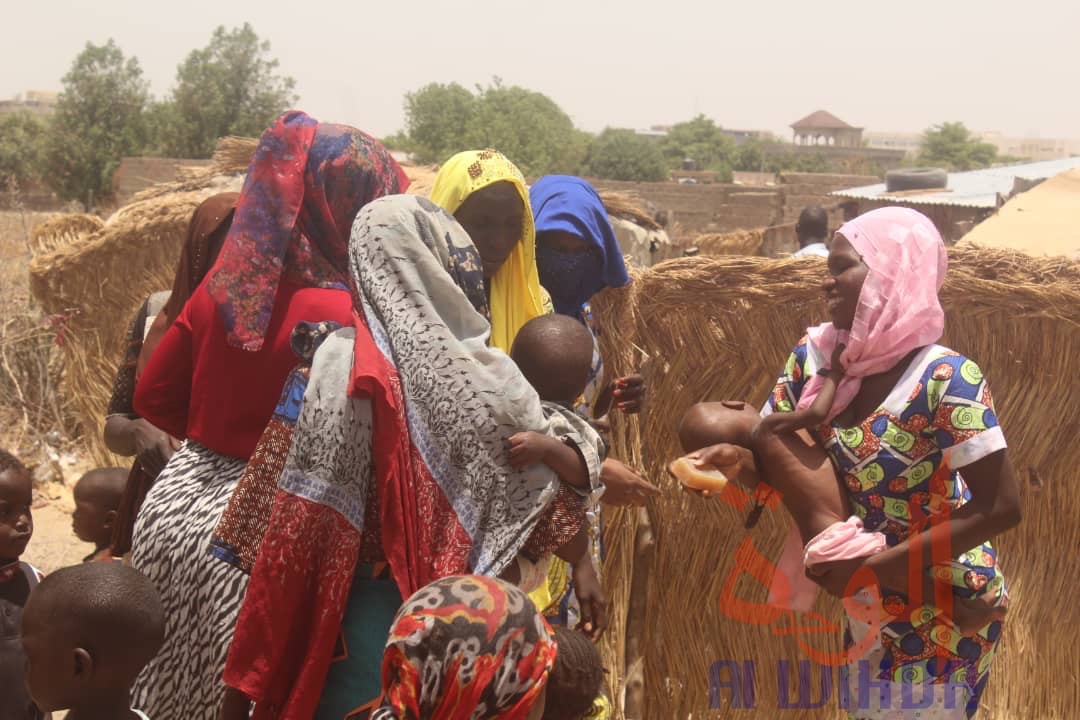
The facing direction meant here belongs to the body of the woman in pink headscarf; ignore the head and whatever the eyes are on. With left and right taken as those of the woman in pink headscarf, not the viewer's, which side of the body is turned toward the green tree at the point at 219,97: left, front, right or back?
right

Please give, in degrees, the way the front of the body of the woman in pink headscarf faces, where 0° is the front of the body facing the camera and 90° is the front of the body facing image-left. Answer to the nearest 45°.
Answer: approximately 45°

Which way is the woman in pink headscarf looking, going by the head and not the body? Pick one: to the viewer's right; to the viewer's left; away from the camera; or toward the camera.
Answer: to the viewer's left

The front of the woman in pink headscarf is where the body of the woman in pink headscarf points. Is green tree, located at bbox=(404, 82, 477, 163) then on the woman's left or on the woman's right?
on the woman's right

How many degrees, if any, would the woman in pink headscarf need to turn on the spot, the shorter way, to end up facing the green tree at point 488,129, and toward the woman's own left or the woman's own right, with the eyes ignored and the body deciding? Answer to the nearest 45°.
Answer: approximately 90° to the woman's own right

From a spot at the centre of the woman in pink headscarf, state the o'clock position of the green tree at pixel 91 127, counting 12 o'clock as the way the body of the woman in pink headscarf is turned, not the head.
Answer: The green tree is roughly at 3 o'clock from the woman in pink headscarf.

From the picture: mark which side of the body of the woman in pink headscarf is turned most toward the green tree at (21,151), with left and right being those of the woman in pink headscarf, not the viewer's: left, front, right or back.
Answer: right

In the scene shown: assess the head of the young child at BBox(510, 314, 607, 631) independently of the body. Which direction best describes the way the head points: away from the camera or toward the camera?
away from the camera

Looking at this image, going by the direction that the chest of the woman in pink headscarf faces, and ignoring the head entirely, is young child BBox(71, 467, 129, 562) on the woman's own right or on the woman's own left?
on the woman's own right
